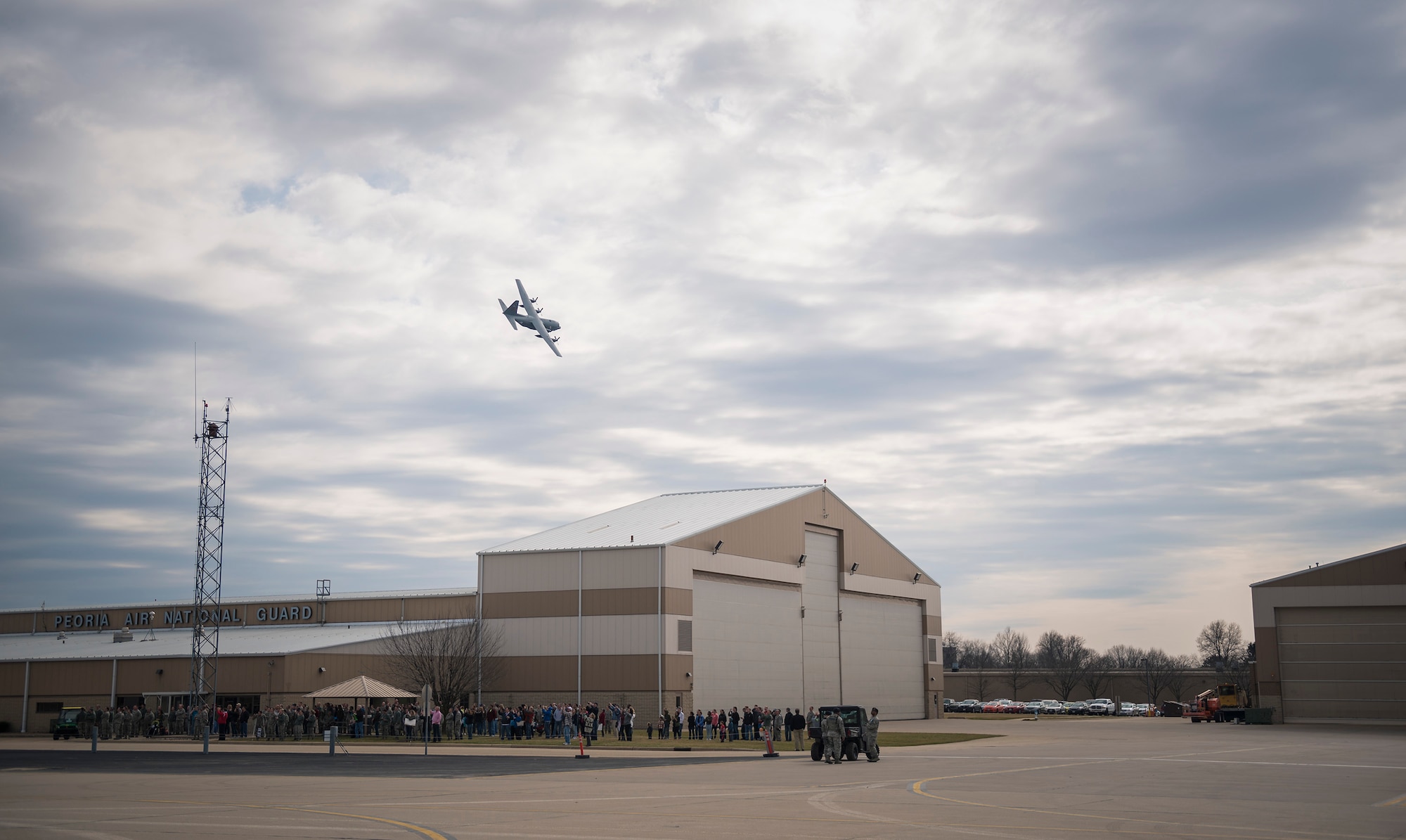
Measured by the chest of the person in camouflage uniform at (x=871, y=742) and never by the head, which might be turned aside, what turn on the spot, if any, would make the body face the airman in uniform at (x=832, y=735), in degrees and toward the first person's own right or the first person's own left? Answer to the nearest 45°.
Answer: approximately 45° to the first person's own left

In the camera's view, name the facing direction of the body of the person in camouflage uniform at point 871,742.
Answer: to the viewer's left
